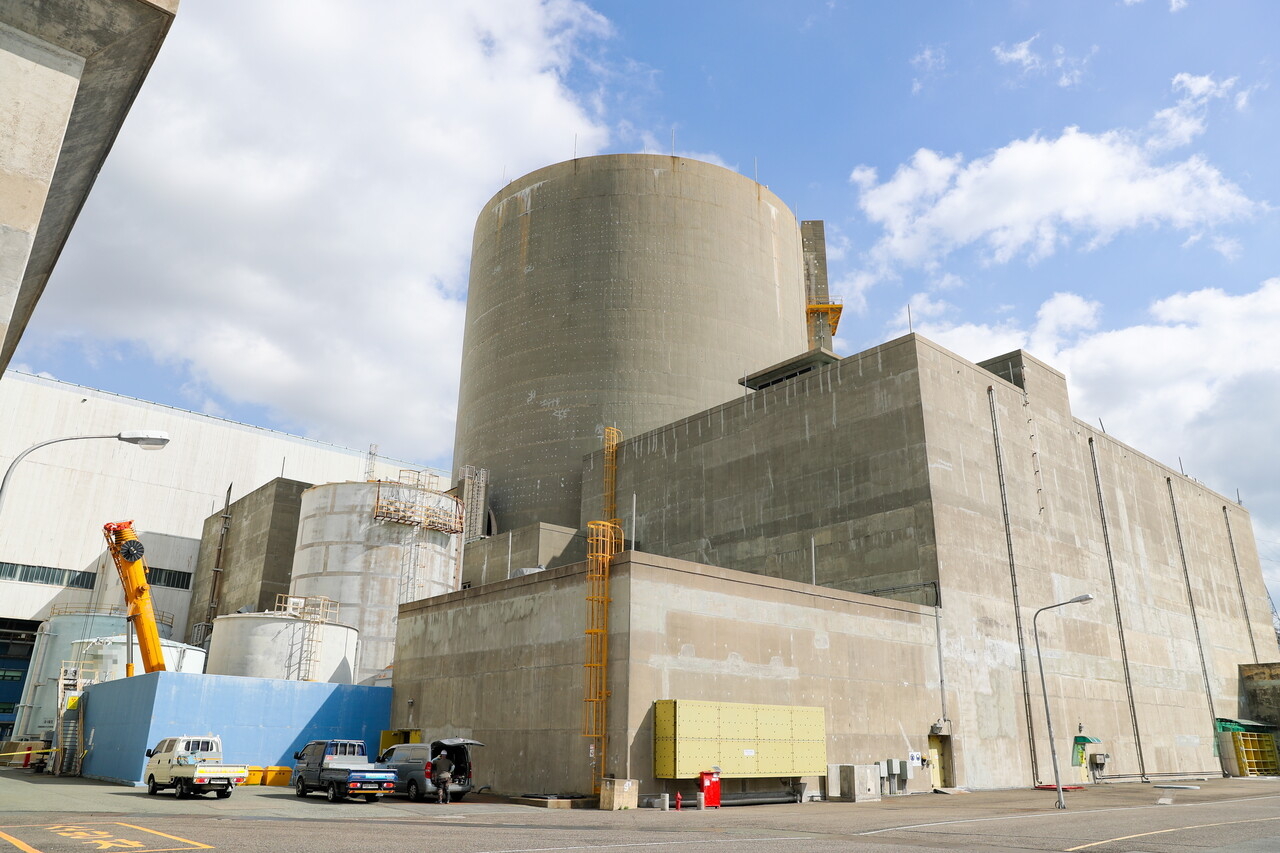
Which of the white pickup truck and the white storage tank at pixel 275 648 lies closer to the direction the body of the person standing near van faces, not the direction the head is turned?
the white storage tank

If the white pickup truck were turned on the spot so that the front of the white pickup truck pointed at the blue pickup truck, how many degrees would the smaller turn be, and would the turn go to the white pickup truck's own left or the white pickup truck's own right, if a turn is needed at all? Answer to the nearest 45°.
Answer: approximately 180°

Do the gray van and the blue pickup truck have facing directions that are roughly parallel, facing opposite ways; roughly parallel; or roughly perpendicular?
roughly parallel

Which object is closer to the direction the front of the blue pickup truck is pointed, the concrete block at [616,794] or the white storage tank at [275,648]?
the white storage tank

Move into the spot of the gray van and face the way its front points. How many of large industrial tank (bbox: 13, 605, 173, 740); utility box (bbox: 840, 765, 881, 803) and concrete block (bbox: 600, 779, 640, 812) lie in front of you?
1

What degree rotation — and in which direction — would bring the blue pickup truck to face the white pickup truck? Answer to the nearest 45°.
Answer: approximately 45° to its left

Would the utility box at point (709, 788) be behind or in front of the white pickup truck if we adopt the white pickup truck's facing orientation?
behind

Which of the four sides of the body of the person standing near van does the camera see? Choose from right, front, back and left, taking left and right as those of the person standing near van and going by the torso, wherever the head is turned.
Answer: back

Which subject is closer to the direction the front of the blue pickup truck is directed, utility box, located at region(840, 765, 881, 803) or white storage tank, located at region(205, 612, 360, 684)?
the white storage tank

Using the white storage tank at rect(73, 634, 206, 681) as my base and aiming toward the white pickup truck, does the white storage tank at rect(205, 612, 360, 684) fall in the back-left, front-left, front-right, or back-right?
front-left

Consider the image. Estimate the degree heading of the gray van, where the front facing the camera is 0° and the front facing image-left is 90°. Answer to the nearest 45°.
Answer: approximately 135°

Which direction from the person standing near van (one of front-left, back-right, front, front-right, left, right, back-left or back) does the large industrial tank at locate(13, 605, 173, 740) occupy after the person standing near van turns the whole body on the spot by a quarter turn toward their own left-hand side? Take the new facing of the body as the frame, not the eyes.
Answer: front-right

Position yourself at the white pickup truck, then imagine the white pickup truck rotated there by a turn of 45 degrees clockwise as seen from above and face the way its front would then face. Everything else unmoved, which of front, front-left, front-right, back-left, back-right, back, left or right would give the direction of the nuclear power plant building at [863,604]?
right
